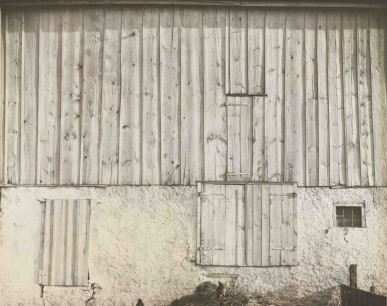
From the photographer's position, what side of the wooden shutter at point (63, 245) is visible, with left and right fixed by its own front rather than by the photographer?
front

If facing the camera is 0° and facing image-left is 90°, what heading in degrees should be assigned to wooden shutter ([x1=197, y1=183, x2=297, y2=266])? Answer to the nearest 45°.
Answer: approximately 0°

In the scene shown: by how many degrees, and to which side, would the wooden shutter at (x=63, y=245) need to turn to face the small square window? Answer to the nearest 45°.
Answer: approximately 90° to its left

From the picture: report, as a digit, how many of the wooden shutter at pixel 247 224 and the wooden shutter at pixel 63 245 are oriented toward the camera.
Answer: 2

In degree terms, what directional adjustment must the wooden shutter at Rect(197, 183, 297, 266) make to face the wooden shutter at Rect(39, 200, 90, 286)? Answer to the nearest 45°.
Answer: approximately 90° to its right

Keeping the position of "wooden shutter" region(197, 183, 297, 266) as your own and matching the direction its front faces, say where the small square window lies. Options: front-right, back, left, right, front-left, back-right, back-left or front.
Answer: left
